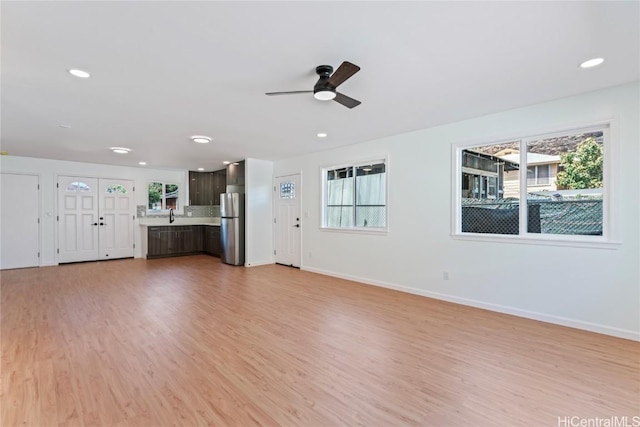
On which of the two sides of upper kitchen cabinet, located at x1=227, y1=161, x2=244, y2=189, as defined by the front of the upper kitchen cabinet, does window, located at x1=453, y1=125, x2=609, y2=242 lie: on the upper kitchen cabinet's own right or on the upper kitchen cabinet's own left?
on the upper kitchen cabinet's own left

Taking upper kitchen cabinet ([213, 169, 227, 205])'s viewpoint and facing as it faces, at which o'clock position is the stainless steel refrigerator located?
The stainless steel refrigerator is roughly at 10 o'clock from the upper kitchen cabinet.

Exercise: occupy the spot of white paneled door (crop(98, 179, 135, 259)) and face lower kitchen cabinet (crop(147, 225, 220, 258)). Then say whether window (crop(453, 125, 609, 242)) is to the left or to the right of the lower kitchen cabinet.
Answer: right

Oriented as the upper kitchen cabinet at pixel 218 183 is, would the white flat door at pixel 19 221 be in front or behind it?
in front

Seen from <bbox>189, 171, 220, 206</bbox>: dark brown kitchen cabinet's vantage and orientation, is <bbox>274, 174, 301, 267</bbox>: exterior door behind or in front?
in front

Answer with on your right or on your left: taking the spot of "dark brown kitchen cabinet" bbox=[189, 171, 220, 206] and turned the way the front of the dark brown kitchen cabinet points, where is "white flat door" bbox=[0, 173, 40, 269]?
on your right

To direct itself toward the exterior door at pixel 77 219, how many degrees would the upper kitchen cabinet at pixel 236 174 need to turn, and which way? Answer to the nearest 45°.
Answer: approximately 45° to its right

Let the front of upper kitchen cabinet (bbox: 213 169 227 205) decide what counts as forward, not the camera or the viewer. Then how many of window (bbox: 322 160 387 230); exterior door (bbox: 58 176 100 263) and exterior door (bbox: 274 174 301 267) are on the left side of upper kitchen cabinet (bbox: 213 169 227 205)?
2

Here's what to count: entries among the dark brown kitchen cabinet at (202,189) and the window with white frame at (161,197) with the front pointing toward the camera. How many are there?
2
